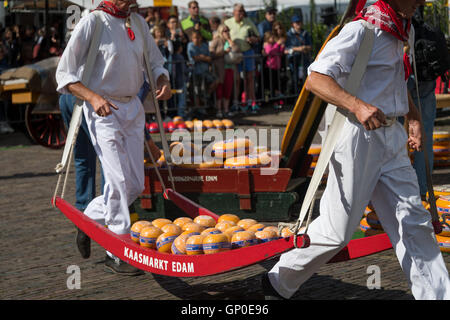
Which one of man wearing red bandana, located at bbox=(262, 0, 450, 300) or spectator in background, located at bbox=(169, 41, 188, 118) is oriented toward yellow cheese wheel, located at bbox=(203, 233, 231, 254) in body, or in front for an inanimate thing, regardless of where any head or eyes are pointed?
the spectator in background

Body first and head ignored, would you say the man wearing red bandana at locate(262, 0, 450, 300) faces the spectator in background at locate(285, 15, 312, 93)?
no

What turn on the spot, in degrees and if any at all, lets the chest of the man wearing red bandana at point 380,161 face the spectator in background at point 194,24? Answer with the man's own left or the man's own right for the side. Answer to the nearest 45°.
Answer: approximately 135° to the man's own left

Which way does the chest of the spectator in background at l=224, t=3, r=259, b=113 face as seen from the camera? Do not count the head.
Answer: toward the camera

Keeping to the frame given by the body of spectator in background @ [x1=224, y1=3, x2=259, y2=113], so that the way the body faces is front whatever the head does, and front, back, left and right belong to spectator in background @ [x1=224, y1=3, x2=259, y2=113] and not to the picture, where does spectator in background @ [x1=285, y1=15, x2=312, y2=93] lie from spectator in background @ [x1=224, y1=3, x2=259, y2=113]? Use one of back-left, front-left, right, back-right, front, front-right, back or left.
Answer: back-left

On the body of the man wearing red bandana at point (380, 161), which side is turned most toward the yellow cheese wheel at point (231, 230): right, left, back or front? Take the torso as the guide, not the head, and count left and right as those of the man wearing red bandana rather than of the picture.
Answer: back

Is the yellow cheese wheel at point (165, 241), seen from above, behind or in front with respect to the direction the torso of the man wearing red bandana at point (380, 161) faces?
behind

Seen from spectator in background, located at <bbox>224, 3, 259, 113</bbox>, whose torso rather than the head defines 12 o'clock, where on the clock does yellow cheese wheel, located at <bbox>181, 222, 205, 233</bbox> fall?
The yellow cheese wheel is roughly at 12 o'clock from the spectator in background.

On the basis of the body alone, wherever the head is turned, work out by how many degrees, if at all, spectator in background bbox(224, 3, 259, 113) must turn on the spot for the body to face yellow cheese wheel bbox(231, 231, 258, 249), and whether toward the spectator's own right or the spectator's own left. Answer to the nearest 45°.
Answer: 0° — they already face it

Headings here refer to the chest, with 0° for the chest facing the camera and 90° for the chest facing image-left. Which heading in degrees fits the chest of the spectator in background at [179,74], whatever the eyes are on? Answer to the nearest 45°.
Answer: approximately 0°

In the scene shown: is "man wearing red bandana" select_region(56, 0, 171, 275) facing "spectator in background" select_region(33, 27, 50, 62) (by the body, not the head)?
no

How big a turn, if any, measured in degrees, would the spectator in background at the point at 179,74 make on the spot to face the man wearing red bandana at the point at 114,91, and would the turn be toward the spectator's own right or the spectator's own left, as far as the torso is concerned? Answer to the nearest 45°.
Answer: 0° — they already face them

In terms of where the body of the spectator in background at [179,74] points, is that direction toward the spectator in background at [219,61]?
no

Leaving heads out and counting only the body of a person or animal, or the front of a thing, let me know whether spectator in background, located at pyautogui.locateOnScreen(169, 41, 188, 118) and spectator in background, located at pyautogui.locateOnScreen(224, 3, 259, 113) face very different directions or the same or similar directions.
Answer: same or similar directions

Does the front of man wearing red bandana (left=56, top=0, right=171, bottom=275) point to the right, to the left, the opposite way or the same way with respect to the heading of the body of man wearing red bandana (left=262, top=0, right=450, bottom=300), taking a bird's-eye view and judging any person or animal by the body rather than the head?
the same way

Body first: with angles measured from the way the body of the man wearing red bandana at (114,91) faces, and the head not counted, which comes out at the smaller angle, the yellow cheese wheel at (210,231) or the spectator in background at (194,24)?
the yellow cheese wheel

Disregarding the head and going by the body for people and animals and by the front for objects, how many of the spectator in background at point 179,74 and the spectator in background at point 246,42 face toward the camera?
2

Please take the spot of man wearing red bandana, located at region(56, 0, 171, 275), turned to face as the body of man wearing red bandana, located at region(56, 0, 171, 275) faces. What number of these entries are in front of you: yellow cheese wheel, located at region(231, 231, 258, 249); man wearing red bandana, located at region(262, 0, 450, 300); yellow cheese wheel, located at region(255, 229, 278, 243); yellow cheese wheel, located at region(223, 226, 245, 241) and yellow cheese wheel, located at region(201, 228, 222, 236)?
5

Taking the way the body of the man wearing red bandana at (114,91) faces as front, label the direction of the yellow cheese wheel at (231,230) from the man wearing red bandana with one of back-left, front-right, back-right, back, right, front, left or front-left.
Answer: front
